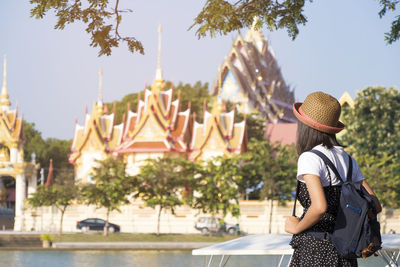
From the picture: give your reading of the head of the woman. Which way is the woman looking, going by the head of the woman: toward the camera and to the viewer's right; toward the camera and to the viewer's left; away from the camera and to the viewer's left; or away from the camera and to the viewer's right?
away from the camera and to the viewer's left

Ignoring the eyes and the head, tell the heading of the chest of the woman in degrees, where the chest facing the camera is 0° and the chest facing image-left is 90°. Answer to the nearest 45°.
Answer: approximately 135°

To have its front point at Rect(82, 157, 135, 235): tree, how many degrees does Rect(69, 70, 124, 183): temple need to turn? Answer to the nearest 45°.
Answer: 0° — it already faces it
